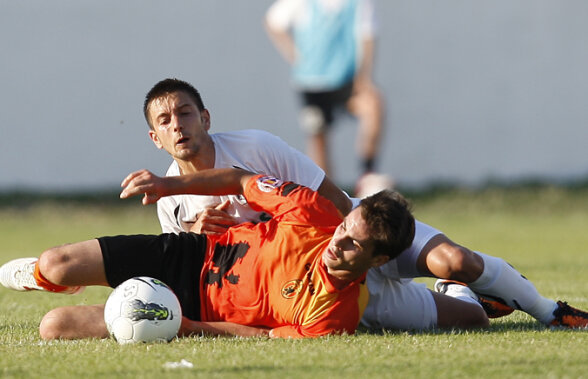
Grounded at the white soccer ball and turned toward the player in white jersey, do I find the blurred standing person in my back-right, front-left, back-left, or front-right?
front-left

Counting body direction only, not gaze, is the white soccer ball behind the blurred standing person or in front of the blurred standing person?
in front

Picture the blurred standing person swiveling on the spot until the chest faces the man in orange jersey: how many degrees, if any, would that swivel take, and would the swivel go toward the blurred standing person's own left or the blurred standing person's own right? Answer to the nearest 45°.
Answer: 0° — they already face them

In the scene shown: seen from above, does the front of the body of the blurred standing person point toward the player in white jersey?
yes

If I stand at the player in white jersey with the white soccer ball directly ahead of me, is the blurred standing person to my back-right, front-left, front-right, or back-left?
back-right

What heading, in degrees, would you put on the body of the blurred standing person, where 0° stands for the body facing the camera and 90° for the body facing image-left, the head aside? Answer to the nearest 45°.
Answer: approximately 0°
